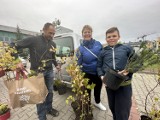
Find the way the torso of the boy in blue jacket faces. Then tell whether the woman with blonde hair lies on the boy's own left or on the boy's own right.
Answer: on the boy's own right

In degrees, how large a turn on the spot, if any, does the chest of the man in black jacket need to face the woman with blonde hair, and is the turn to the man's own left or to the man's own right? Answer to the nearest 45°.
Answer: approximately 45° to the man's own left

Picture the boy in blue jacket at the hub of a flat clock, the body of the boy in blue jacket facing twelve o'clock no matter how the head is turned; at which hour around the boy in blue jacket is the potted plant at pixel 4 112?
The potted plant is roughly at 3 o'clock from the boy in blue jacket.

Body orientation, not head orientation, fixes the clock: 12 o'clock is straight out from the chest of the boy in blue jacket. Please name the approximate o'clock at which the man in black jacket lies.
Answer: The man in black jacket is roughly at 3 o'clock from the boy in blue jacket.

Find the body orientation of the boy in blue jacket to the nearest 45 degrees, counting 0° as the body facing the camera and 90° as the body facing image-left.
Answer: approximately 0°

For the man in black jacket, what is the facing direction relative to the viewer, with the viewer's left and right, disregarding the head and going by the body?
facing the viewer and to the right of the viewer

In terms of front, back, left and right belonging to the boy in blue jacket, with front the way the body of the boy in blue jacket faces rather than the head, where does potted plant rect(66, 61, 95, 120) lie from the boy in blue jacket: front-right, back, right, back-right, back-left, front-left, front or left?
right

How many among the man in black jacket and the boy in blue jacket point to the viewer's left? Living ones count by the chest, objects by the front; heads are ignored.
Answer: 0
